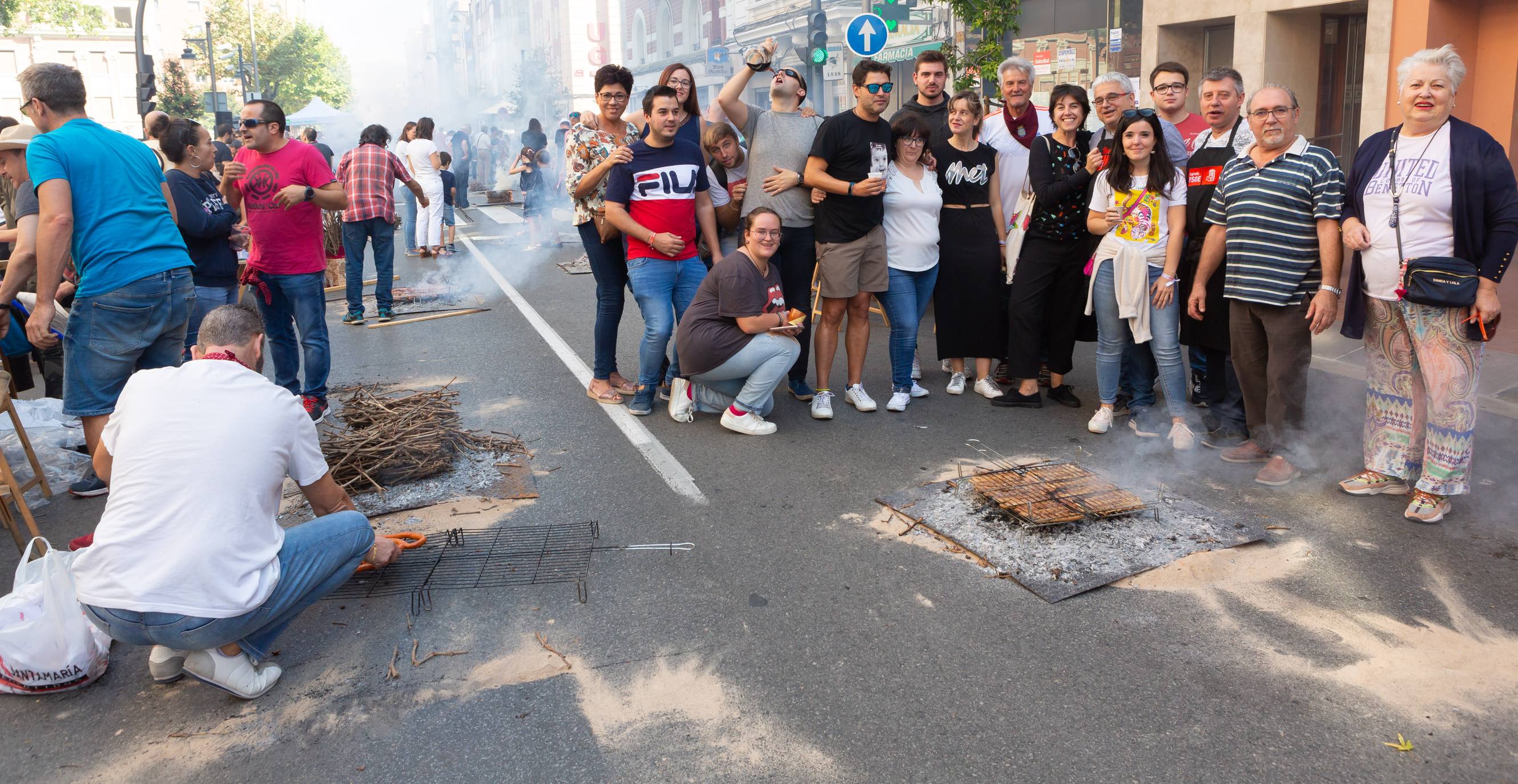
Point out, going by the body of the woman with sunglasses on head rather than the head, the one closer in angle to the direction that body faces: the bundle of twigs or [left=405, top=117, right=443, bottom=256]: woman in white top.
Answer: the bundle of twigs

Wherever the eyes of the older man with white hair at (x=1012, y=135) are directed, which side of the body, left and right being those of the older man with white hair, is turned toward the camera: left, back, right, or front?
front

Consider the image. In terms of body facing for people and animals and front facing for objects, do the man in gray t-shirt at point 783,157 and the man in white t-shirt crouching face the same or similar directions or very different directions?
very different directions

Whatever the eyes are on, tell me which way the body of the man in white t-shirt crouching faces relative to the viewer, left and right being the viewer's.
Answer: facing away from the viewer and to the right of the viewer

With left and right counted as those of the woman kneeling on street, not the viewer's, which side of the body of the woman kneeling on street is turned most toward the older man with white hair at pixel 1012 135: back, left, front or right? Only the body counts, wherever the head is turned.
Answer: left

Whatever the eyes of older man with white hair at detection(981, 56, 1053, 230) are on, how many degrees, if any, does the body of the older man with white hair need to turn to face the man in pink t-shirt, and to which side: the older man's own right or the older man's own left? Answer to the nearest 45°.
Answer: approximately 90° to the older man's own right

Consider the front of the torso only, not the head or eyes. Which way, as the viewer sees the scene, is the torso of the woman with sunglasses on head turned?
toward the camera

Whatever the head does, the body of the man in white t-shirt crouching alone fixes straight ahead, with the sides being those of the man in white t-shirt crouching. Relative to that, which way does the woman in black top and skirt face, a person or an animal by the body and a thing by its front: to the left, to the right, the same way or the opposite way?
the opposite way

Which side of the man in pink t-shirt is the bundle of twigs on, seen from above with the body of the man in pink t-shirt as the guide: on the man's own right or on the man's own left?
on the man's own left

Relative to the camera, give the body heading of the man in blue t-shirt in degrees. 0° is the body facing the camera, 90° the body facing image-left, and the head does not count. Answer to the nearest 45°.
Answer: approximately 135°

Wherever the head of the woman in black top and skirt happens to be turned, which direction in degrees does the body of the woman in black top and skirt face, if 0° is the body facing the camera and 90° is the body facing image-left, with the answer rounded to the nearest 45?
approximately 0°
